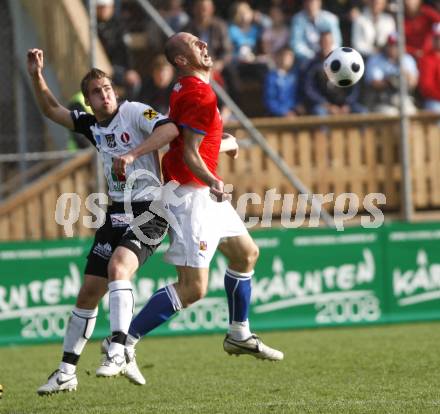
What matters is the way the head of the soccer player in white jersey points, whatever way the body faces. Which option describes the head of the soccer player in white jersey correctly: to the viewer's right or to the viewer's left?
to the viewer's right

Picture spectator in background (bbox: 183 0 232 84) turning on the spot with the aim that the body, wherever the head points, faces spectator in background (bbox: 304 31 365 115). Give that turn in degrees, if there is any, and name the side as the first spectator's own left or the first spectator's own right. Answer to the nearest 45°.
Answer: approximately 90° to the first spectator's own left

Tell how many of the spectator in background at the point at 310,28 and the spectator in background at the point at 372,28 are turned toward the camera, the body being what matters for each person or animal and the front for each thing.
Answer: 2

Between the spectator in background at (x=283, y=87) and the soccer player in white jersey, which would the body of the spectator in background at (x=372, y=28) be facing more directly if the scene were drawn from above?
the soccer player in white jersey

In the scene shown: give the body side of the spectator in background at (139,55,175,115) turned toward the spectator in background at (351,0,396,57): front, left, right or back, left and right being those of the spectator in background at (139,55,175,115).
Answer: left

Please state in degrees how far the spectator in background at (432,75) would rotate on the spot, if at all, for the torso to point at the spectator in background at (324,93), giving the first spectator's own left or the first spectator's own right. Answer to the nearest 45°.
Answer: approximately 45° to the first spectator's own right

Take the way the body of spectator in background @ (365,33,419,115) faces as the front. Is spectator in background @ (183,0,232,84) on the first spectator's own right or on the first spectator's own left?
on the first spectator's own right

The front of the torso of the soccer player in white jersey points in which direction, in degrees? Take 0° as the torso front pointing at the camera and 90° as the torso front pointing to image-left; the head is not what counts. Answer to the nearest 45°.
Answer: approximately 0°

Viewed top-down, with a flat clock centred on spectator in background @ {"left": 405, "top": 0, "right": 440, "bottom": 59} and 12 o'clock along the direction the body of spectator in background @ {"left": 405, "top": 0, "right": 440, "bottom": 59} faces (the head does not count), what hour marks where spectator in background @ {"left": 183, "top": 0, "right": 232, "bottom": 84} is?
spectator in background @ {"left": 183, "top": 0, "right": 232, "bottom": 84} is roughly at 2 o'clock from spectator in background @ {"left": 405, "top": 0, "right": 440, "bottom": 59}.
